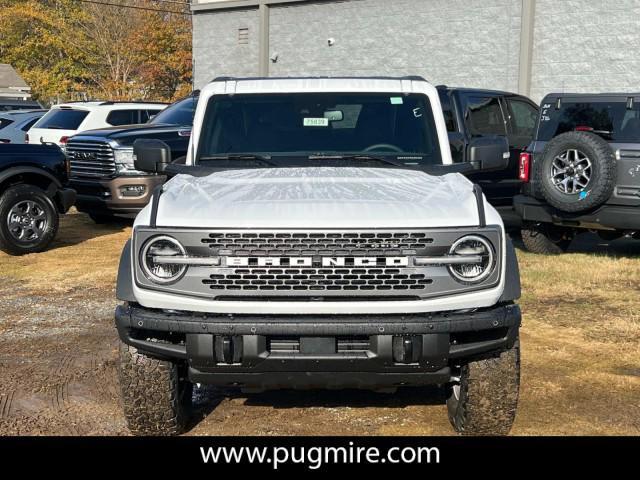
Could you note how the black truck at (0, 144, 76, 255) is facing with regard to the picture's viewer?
facing to the right of the viewer

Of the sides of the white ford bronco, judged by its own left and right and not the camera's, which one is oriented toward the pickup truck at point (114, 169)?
back

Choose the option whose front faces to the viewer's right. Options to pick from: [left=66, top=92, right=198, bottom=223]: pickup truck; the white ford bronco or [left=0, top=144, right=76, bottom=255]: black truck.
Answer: the black truck

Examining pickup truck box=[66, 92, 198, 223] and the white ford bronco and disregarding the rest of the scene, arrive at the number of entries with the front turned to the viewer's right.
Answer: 0

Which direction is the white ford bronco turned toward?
toward the camera

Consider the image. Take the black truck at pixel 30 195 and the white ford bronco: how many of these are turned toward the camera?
1

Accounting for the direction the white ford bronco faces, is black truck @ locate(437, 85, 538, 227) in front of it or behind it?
behind

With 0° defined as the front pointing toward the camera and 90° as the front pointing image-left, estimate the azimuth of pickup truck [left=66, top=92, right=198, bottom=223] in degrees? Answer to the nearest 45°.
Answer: approximately 45°

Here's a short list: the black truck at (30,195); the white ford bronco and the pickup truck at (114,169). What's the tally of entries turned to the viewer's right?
1

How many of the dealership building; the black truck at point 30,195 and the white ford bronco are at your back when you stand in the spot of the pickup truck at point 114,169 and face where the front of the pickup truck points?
1

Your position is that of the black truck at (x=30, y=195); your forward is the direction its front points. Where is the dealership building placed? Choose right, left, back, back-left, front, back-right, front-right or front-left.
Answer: front-left
